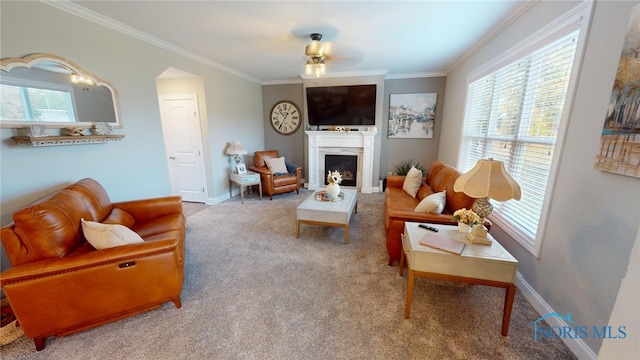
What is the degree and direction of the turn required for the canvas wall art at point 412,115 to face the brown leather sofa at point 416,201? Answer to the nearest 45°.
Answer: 0° — it already faces it

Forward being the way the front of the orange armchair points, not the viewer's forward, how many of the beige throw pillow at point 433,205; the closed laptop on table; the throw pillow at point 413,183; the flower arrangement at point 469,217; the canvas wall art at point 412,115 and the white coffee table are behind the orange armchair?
0

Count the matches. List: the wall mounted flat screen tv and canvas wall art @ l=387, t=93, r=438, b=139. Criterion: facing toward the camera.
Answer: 2

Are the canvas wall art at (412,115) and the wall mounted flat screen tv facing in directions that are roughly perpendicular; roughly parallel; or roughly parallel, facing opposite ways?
roughly parallel

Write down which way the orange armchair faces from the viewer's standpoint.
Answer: facing the viewer and to the right of the viewer

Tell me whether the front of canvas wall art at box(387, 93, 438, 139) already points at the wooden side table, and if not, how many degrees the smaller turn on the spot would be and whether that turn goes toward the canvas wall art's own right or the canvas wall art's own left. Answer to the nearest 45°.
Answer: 0° — it already faces it

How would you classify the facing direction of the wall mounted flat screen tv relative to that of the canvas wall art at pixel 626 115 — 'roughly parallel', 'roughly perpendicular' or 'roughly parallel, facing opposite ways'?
roughly perpendicular

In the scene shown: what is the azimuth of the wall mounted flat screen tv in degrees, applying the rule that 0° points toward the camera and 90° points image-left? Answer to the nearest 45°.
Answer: approximately 0°

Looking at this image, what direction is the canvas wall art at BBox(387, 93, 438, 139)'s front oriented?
toward the camera

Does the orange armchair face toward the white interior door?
no

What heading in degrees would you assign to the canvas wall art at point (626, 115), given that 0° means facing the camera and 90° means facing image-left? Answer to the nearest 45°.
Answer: approximately 45°

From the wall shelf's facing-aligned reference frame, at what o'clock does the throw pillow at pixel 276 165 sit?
The throw pillow is roughly at 10 o'clock from the wall shelf.

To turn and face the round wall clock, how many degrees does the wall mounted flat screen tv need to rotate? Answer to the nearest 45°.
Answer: approximately 135° to its right

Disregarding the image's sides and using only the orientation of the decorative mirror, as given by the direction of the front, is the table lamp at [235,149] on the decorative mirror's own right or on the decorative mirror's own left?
on the decorative mirror's own left

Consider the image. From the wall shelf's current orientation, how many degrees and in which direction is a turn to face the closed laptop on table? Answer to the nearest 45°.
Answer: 0° — it already faces it

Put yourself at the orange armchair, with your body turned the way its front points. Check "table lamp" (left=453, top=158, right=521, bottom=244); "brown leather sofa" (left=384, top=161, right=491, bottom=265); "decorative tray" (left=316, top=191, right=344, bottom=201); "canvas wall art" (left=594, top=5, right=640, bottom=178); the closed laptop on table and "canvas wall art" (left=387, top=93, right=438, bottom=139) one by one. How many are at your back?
0

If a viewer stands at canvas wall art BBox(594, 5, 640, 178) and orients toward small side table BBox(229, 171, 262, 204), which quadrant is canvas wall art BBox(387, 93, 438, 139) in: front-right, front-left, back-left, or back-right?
front-right

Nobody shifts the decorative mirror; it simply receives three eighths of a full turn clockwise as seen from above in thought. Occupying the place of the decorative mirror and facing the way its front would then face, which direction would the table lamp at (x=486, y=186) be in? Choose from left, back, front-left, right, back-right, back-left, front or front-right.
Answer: back-left
